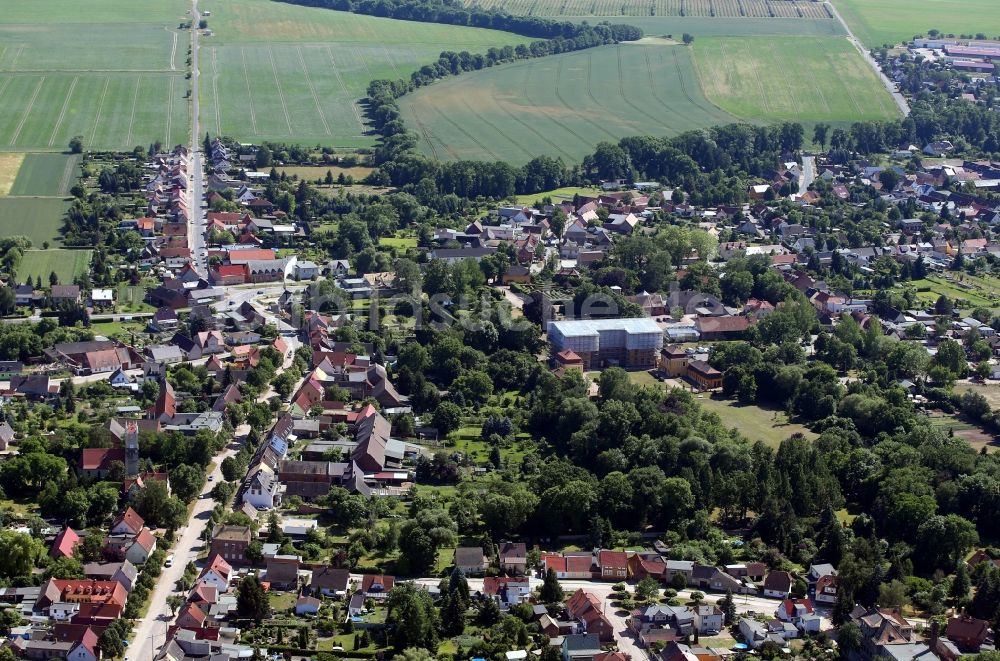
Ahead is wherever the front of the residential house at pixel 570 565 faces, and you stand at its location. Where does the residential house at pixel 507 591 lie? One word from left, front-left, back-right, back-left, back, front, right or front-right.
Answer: front-right

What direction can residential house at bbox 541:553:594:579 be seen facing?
toward the camera

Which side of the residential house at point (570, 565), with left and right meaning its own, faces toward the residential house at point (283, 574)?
right

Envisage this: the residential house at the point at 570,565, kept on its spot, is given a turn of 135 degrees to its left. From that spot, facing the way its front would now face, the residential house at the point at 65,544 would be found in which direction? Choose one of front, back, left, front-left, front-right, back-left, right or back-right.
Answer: back-left

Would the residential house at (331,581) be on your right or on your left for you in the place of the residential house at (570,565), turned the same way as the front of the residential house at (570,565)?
on your right

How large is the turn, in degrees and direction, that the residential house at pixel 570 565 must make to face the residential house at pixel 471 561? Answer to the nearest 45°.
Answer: approximately 90° to its right

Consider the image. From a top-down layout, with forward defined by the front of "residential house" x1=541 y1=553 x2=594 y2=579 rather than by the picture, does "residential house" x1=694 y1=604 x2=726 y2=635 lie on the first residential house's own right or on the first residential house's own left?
on the first residential house's own left

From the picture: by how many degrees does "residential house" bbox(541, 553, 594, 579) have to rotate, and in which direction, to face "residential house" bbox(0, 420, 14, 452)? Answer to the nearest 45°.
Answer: approximately 90° to its right

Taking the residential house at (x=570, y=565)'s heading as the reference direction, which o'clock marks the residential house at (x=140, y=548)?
the residential house at (x=140, y=548) is roughly at 3 o'clock from the residential house at (x=570, y=565).

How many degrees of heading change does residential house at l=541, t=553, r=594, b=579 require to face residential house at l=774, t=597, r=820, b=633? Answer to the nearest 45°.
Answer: approximately 90° to its left

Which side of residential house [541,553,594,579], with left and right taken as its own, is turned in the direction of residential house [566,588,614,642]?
front

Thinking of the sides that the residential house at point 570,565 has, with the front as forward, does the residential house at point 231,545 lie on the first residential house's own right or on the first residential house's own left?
on the first residential house's own right

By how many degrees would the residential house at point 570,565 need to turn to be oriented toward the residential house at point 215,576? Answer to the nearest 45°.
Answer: approximately 90° to its right

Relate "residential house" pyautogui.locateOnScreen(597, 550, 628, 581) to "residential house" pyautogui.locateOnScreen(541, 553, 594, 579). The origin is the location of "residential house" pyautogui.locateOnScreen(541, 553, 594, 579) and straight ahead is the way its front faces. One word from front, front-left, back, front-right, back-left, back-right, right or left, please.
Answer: left

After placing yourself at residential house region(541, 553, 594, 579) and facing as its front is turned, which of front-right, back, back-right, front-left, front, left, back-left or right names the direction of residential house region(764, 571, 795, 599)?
left
